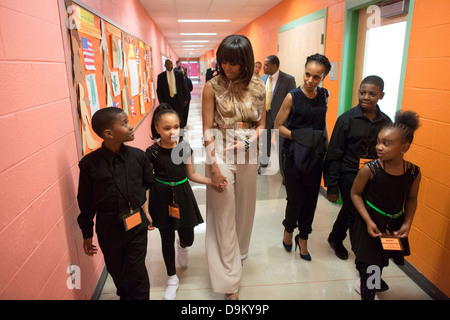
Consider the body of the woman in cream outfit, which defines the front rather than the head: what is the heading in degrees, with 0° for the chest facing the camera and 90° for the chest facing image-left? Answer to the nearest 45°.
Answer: approximately 0°

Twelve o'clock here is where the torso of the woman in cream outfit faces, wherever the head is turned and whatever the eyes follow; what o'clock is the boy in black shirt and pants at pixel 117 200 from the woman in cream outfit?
The boy in black shirt and pants is roughly at 2 o'clock from the woman in cream outfit.

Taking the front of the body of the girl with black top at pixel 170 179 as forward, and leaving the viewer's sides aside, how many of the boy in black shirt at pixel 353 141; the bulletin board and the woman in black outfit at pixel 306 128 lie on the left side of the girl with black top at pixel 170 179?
2

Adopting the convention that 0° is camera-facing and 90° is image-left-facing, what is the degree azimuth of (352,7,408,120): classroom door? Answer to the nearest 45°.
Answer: approximately 45°

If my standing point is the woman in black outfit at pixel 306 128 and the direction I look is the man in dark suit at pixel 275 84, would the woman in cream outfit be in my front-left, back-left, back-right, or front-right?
back-left

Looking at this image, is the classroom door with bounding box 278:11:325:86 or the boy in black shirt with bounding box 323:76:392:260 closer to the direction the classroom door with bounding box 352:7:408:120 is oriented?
the boy in black shirt
